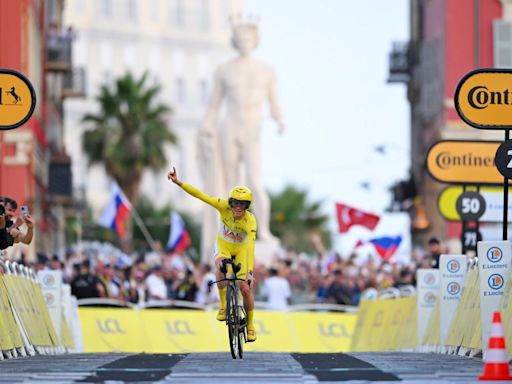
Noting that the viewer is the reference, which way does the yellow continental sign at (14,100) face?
facing the viewer

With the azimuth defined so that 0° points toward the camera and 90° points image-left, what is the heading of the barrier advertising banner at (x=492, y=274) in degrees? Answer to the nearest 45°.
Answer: approximately 0°

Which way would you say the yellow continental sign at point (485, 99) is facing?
toward the camera

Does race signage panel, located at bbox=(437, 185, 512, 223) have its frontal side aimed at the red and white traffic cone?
yes

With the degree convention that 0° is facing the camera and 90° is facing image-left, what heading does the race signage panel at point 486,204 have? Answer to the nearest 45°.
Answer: approximately 0°

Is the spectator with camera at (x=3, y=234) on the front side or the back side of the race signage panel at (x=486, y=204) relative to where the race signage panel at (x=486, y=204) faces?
on the front side

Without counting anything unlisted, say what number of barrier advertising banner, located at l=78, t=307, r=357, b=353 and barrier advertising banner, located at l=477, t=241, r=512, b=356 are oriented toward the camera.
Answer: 2

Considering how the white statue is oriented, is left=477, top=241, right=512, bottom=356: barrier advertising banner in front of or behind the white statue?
in front
